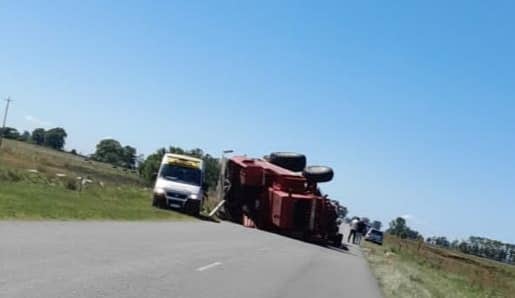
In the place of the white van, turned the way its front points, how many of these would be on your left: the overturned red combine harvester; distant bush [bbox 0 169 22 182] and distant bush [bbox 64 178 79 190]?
1

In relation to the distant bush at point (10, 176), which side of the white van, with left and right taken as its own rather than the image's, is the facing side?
right

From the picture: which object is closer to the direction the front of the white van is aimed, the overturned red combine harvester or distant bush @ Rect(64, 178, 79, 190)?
the overturned red combine harvester

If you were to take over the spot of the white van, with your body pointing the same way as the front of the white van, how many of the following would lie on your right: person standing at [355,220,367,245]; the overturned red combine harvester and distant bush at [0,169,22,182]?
1

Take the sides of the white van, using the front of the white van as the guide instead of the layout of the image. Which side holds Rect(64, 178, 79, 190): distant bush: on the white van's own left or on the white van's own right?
on the white van's own right

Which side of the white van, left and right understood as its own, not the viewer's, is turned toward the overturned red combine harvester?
left

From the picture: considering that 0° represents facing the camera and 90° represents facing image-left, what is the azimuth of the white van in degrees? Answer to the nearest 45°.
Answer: approximately 0°
